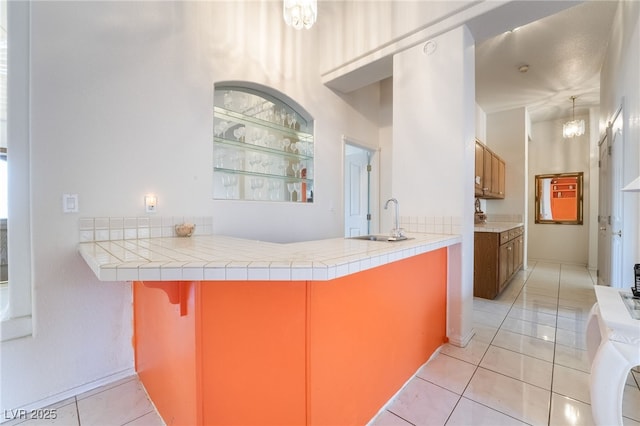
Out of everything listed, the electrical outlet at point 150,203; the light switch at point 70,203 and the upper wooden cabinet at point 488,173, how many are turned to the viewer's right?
1

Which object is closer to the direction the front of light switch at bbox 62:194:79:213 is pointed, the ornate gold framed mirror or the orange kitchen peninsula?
the orange kitchen peninsula

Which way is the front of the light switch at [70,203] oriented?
toward the camera

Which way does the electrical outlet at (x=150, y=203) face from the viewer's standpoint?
toward the camera

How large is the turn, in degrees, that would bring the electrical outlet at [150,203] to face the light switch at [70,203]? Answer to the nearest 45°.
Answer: approximately 90° to its right

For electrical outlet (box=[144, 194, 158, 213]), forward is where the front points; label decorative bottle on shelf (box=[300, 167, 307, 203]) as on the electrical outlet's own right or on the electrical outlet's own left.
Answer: on the electrical outlet's own left

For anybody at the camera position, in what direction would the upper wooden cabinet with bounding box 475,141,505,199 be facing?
facing to the right of the viewer

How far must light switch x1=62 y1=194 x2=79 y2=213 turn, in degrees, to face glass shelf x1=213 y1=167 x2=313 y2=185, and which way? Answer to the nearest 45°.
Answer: approximately 90° to its left
